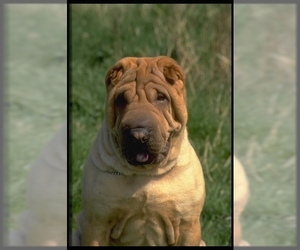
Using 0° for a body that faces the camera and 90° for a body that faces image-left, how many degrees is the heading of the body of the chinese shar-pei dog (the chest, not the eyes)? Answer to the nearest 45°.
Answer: approximately 0°
